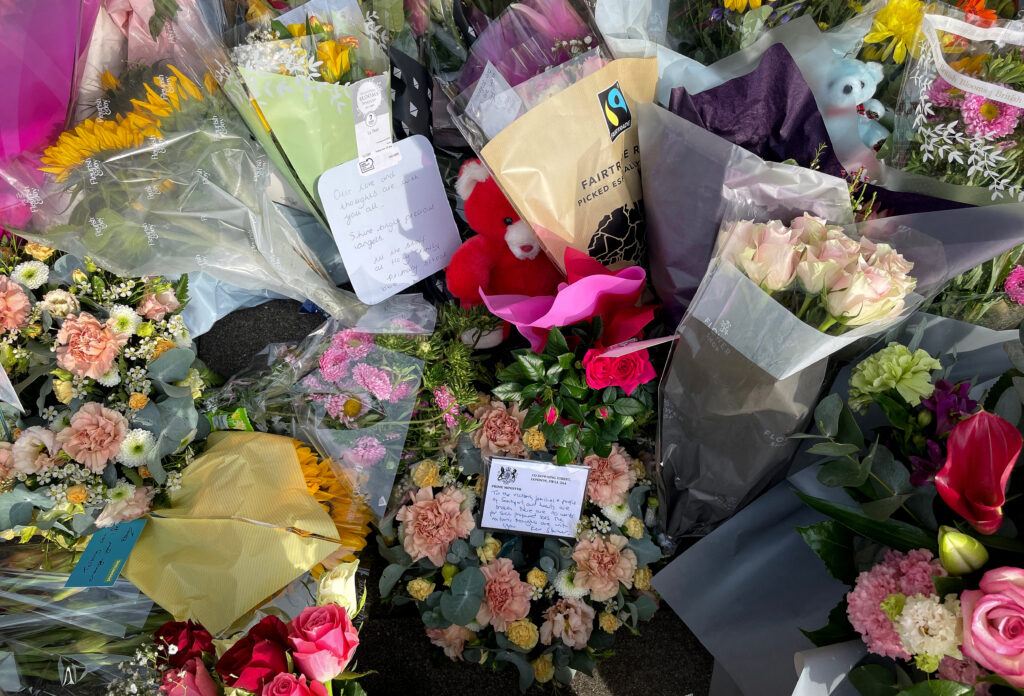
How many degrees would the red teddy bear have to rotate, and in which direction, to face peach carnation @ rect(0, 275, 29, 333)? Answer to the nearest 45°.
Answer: approximately 135° to its right

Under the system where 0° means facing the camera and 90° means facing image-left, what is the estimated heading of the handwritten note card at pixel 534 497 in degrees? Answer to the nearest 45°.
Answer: approximately 0°

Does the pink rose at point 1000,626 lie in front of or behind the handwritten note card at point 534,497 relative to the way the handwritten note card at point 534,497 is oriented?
in front

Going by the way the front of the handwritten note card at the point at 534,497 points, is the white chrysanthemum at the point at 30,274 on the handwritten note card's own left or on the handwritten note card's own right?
on the handwritten note card's own right

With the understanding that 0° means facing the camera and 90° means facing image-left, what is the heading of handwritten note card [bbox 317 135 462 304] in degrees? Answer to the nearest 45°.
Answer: approximately 0°

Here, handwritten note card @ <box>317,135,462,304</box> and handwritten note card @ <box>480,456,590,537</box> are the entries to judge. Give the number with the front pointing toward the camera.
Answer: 2

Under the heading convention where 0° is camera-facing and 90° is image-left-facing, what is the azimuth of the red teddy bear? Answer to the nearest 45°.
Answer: approximately 315°
